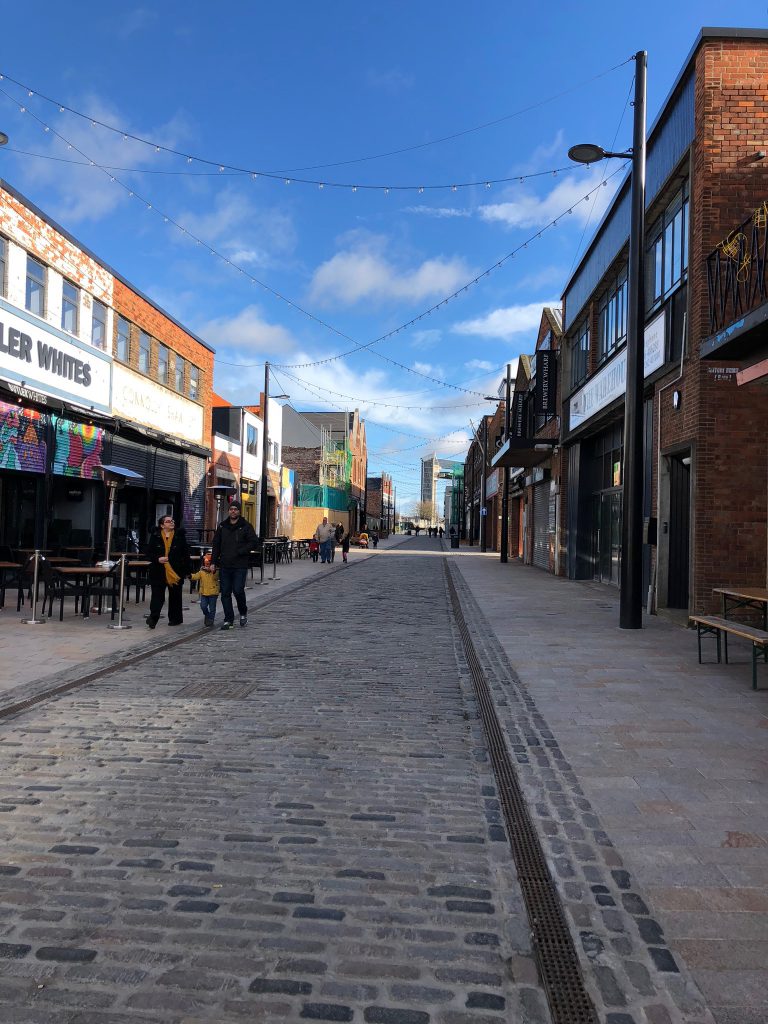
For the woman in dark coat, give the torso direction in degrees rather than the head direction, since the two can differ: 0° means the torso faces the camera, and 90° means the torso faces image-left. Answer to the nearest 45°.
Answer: approximately 0°

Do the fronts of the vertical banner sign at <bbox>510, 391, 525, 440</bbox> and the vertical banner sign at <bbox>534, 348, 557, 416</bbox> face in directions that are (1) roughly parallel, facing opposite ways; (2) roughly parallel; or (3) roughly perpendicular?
roughly parallel

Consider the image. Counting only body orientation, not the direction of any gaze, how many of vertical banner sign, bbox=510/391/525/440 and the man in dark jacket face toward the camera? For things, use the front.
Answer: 2

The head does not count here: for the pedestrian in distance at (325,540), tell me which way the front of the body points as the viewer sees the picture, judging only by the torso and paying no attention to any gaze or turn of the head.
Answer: toward the camera

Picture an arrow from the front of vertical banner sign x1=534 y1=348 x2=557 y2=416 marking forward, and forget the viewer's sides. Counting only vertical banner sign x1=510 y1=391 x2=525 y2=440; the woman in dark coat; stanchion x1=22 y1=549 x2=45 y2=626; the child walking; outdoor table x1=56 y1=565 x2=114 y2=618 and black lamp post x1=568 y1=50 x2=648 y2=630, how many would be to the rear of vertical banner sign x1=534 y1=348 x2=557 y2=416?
1

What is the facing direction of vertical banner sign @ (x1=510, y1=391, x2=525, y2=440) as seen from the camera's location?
facing the viewer

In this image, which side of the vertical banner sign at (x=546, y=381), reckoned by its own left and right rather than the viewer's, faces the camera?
front

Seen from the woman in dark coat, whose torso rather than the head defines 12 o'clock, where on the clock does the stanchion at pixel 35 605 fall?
The stanchion is roughly at 4 o'clock from the woman in dark coat.

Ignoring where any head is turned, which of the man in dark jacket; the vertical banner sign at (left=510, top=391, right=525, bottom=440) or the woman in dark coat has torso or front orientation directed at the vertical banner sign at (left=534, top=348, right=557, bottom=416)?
the vertical banner sign at (left=510, top=391, right=525, bottom=440)

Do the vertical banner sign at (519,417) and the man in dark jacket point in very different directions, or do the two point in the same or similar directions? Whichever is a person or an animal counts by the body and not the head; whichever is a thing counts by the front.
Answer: same or similar directions

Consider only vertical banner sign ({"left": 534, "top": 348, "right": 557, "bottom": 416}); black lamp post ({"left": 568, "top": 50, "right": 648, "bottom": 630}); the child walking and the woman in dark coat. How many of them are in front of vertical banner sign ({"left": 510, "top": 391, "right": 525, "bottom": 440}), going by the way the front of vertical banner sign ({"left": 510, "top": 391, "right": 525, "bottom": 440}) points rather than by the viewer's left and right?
4

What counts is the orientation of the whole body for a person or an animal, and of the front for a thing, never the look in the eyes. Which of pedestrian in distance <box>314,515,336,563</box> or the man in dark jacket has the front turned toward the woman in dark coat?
the pedestrian in distance

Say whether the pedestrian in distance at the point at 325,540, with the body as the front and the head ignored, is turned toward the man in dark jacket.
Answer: yes
